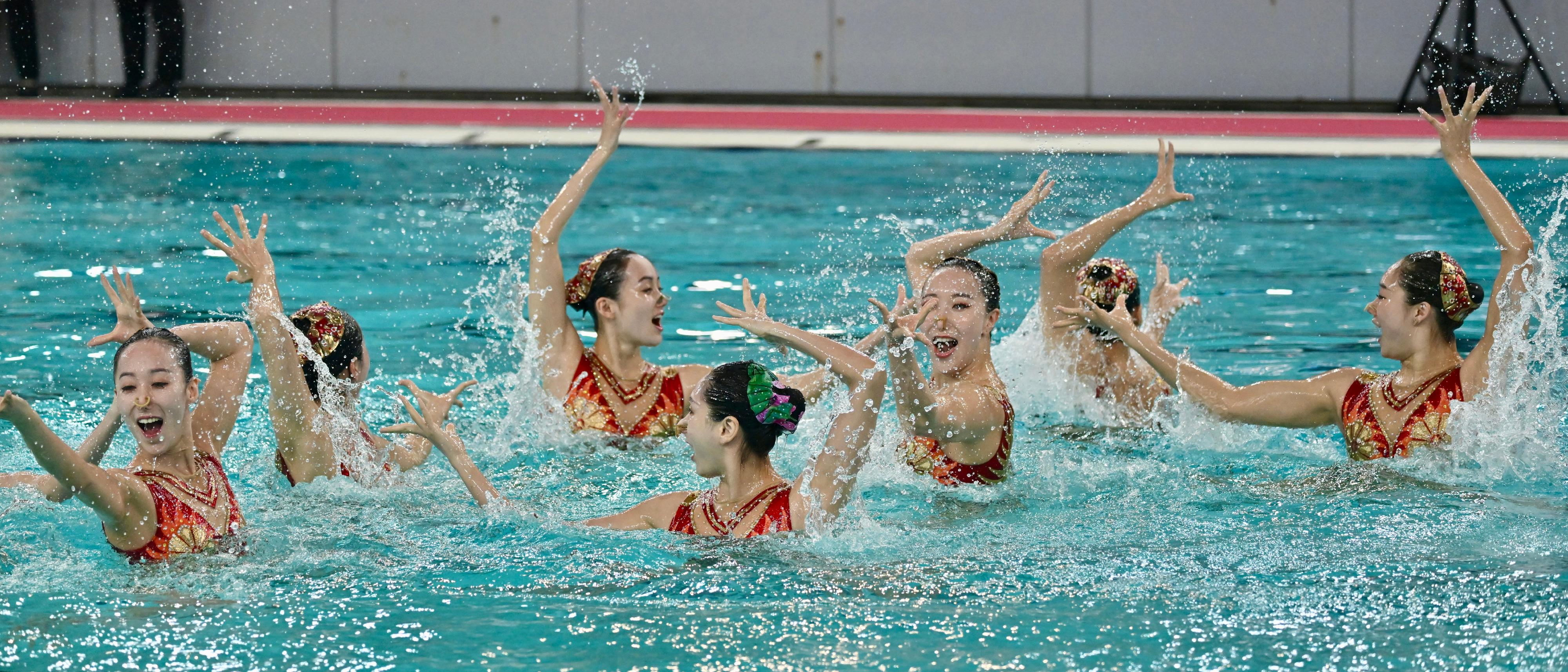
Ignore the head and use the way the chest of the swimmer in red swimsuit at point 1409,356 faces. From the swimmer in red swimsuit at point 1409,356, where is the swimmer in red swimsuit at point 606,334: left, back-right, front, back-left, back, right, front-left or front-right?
front-right

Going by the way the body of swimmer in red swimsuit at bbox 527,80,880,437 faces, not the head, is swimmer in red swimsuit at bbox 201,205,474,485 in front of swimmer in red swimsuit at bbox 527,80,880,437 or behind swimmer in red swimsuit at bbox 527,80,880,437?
in front

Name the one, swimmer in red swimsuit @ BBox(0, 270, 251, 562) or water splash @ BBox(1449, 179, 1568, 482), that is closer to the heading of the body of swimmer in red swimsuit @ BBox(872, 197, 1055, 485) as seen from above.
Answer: the swimmer in red swimsuit

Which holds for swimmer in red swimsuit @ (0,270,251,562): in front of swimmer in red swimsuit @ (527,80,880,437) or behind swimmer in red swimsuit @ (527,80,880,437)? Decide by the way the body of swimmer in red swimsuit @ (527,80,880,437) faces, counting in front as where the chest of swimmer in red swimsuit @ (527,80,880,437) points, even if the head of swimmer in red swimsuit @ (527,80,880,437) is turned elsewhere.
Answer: in front

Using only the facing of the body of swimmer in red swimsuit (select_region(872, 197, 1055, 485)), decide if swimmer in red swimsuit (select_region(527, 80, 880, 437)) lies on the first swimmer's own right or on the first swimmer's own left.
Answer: on the first swimmer's own right

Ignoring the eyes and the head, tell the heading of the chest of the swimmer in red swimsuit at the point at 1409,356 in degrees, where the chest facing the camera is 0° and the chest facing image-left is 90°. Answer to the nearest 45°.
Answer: approximately 45°

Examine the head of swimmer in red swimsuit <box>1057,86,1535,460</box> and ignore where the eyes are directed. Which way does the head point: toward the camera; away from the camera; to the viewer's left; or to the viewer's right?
to the viewer's left

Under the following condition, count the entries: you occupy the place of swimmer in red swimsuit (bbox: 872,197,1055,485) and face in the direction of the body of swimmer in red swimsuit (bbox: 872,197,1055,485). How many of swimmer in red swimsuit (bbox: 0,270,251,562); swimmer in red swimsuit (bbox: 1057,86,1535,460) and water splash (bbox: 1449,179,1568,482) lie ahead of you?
1

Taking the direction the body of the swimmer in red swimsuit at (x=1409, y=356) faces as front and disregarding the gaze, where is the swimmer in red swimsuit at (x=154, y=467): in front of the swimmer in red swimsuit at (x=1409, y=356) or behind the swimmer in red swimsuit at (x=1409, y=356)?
in front
